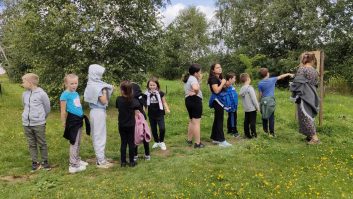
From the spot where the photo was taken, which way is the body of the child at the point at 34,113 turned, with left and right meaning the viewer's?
facing the viewer and to the left of the viewer

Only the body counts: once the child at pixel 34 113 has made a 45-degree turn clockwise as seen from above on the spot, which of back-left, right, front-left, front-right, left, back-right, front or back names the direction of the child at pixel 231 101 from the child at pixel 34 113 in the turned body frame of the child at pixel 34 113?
back

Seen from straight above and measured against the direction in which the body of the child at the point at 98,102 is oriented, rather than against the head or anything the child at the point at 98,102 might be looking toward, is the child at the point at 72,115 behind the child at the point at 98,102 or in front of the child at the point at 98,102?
behind

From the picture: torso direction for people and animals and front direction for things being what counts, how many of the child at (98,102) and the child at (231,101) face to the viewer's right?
2

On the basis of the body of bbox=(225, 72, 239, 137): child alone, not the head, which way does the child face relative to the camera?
to the viewer's right

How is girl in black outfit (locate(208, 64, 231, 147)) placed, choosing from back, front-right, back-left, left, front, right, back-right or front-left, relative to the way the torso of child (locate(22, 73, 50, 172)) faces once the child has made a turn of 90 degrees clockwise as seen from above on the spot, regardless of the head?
back-right

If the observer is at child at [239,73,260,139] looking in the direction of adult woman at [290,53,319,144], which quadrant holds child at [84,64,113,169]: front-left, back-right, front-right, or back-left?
back-right

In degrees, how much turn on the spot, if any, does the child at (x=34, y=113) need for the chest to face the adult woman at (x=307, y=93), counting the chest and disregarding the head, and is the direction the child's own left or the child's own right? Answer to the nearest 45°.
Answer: approximately 135° to the child's own left

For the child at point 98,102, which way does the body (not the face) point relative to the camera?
to the viewer's right

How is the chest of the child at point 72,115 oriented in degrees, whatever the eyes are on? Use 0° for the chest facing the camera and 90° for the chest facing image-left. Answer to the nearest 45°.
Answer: approximately 315°

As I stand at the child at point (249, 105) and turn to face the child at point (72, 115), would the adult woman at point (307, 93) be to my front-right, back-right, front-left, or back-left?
back-left

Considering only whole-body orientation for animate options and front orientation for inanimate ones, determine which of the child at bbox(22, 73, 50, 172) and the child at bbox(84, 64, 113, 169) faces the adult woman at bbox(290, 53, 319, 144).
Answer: the child at bbox(84, 64, 113, 169)

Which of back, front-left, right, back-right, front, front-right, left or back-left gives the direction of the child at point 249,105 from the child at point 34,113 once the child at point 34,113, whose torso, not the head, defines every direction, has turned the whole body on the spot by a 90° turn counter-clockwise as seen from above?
front-left
